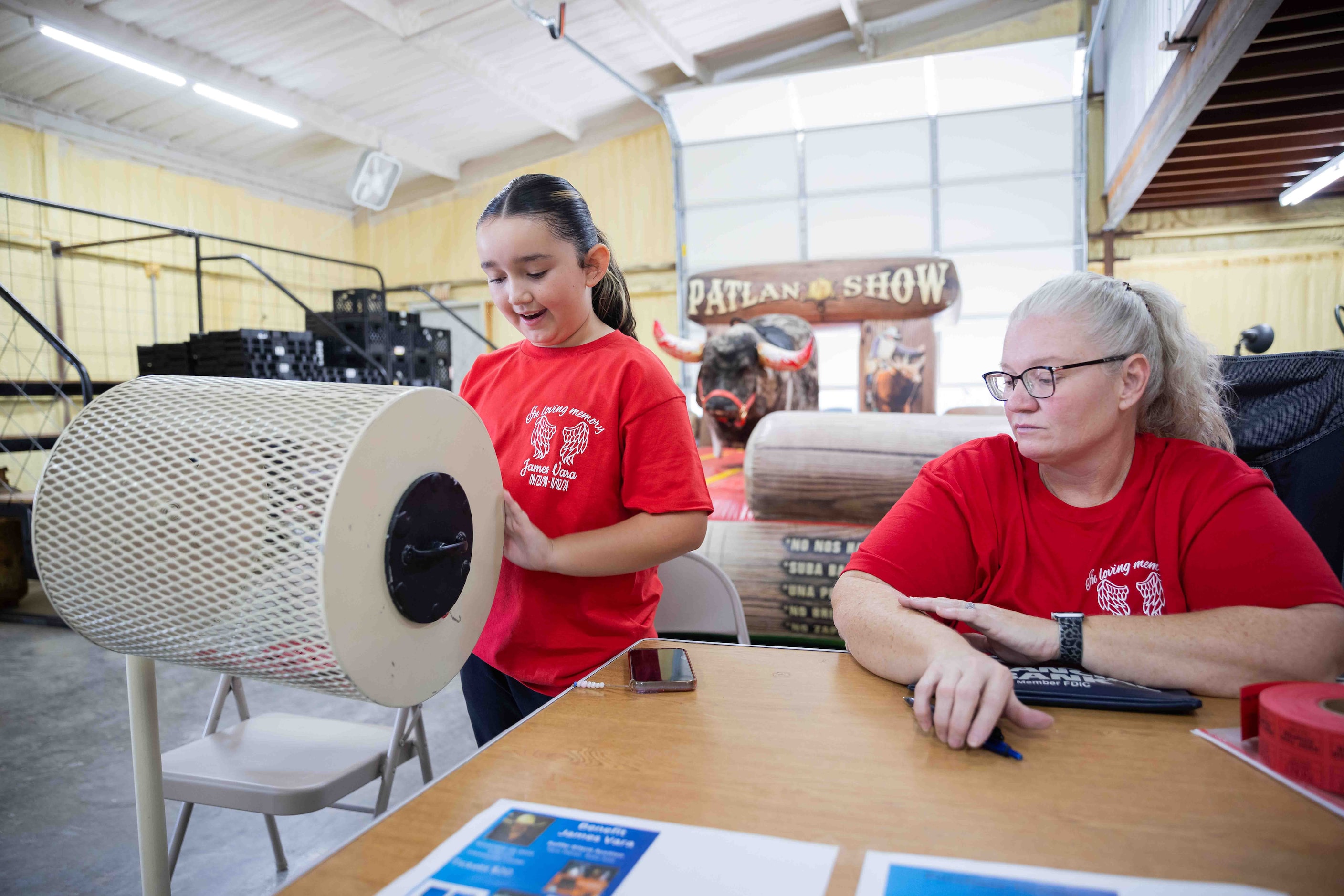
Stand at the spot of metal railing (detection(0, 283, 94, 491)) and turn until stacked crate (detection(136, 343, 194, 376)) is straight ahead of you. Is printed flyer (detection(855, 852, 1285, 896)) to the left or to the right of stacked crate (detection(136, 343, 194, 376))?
right

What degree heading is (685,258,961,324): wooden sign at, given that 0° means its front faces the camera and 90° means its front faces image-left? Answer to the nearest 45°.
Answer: approximately 0°

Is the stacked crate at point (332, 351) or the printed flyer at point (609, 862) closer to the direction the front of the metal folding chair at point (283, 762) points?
the printed flyer

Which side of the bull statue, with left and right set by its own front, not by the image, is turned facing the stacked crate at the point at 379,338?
right

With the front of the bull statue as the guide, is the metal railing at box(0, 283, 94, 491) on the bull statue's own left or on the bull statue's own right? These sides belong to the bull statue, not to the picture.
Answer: on the bull statue's own right

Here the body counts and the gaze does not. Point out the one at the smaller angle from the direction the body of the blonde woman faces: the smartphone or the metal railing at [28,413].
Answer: the smartphone

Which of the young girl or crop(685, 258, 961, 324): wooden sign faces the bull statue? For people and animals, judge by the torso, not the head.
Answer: the wooden sign

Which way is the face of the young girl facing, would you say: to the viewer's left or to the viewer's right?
to the viewer's left

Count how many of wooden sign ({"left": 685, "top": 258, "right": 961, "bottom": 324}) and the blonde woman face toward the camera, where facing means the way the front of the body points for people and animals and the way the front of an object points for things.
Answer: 2

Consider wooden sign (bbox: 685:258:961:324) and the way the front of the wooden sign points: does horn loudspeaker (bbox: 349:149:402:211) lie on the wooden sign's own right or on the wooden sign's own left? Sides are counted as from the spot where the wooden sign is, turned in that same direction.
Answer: on the wooden sign's own right

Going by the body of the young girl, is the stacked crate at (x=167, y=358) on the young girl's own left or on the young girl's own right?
on the young girl's own right
